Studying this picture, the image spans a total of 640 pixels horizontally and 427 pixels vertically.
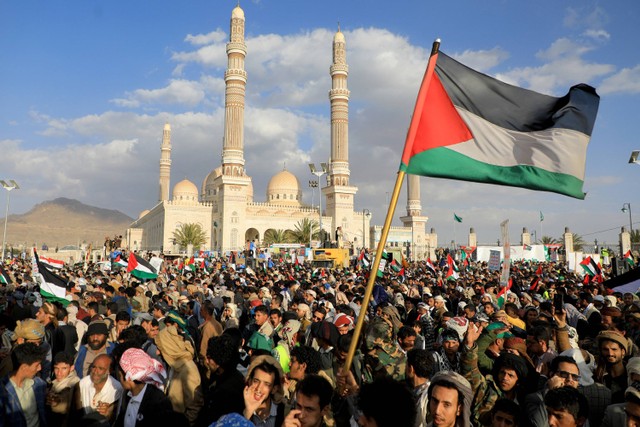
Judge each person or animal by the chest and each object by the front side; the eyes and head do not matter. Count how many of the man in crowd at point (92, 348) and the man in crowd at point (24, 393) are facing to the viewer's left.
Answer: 0

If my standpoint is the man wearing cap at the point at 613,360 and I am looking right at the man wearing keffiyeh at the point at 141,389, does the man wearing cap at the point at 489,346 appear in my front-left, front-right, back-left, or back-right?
front-right

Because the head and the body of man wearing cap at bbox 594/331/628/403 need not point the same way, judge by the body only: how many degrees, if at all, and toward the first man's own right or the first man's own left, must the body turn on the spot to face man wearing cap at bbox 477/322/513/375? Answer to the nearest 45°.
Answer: approximately 45° to the first man's own right

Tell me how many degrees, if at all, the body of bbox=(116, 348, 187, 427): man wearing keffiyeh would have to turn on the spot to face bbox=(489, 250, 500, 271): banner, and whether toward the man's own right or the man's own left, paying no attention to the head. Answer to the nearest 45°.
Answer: approximately 180°

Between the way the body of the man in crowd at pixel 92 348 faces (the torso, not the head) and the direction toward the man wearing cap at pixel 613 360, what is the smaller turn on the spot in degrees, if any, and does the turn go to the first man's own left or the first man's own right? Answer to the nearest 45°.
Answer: approximately 45° to the first man's own left

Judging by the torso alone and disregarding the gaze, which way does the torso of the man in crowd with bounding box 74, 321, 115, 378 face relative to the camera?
toward the camera

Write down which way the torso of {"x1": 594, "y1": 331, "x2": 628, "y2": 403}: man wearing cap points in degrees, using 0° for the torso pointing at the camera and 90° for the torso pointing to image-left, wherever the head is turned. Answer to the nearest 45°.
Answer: approximately 45°

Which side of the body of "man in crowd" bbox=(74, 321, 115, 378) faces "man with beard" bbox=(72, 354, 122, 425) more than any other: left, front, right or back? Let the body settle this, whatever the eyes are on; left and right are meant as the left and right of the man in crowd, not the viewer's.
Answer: front

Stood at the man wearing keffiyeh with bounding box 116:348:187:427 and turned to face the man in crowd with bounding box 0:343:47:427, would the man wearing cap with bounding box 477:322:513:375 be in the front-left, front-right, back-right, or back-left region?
back-right

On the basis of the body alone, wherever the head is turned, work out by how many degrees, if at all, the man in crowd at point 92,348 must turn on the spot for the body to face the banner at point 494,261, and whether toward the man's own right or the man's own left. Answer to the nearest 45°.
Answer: approximately 135° to the man's own left

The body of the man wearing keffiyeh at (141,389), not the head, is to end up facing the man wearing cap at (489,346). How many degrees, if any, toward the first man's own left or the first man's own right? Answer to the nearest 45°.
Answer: approximately 135° to the first man's own left
